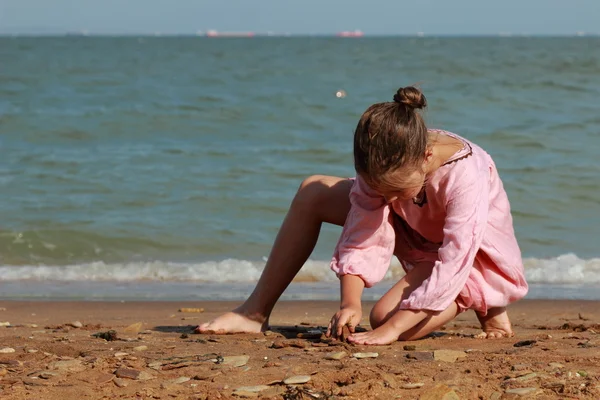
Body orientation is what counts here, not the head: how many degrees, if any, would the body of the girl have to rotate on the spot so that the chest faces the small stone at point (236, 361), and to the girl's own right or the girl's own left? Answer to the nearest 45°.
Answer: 0° — they already face it

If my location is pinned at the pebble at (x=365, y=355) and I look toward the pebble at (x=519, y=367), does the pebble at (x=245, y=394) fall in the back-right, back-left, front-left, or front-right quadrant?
back-right

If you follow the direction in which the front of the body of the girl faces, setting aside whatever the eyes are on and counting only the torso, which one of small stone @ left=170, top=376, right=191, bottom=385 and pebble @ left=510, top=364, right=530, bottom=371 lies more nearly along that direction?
the small stone

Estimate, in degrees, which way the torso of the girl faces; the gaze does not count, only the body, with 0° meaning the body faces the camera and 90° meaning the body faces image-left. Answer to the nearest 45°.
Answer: approximately 45°

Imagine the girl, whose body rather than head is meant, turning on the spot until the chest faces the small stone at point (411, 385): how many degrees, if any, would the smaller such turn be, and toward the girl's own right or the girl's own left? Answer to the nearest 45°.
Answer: approximately 45° to the girl's own left

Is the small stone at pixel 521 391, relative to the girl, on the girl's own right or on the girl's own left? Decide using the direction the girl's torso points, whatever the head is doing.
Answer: on the girl's own left
